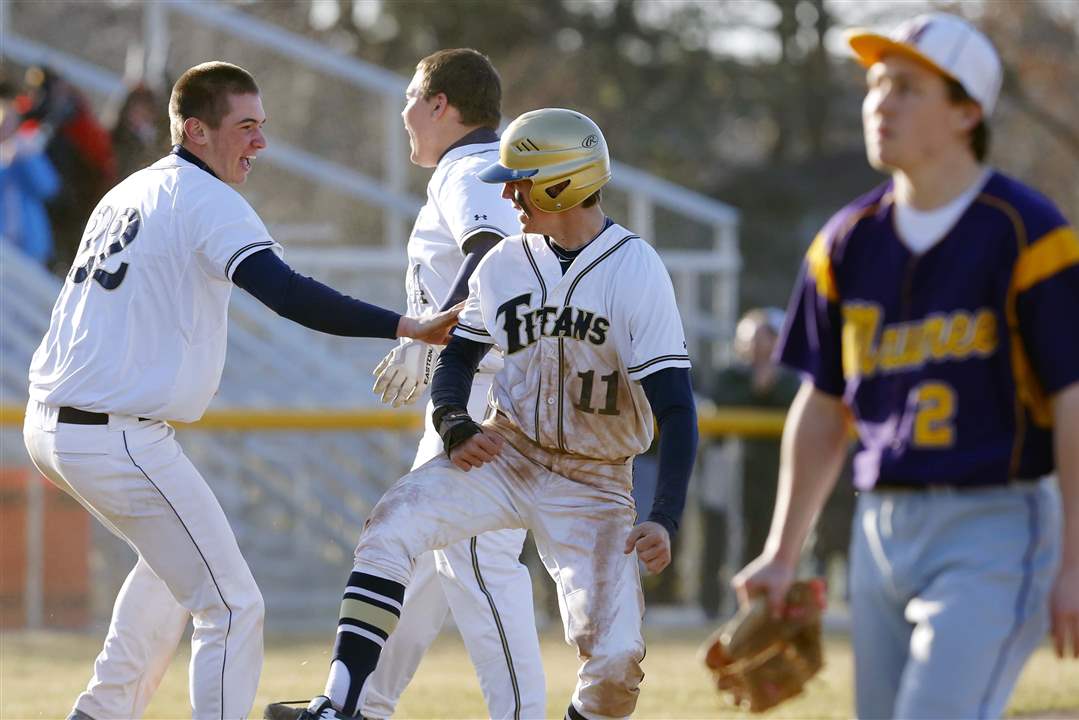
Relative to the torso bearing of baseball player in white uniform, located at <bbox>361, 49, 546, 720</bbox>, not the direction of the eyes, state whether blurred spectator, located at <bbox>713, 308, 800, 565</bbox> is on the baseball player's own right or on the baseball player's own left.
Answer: on the baseball player's own right

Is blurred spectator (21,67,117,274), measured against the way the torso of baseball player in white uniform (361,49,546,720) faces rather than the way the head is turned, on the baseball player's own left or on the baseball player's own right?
on the baseball player's own right

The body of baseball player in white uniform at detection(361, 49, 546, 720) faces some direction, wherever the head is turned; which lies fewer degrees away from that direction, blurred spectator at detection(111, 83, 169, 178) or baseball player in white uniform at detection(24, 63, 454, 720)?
the baseball player in white uniform

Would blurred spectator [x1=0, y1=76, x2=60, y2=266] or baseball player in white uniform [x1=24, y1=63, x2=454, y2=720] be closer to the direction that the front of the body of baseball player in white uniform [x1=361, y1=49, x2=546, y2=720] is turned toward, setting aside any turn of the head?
the baseball player in white uniform

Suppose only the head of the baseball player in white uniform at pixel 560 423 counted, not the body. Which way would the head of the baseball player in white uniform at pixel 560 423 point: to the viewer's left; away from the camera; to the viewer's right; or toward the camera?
to the viewer's left

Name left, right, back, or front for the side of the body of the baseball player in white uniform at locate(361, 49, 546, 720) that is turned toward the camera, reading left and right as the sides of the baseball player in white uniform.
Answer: left

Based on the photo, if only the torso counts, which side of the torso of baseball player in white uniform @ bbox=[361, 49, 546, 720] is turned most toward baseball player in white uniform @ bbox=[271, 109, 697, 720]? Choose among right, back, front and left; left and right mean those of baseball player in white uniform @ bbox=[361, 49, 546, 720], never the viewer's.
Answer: left

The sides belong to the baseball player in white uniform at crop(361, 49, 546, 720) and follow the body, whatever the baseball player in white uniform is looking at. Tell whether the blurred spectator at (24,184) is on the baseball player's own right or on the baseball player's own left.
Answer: on the baseball player's own right
